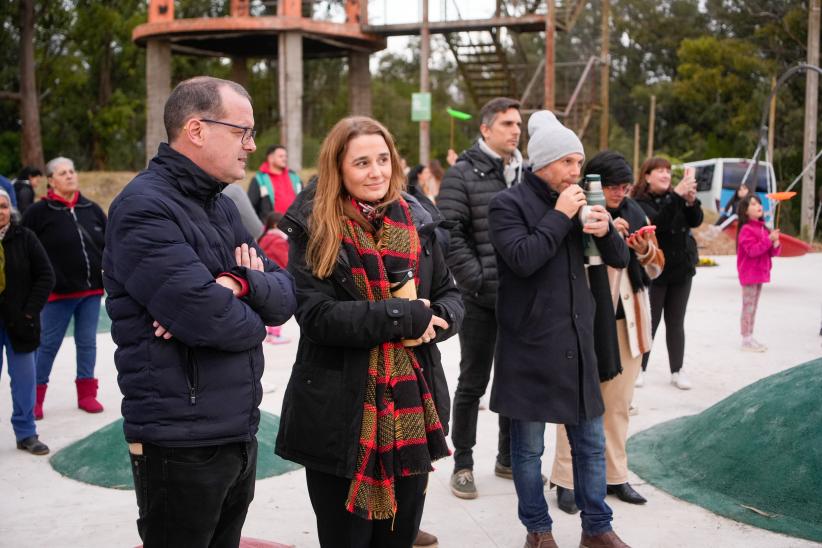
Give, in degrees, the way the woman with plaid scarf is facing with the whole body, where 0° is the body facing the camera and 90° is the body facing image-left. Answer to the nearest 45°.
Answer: approximately 315°

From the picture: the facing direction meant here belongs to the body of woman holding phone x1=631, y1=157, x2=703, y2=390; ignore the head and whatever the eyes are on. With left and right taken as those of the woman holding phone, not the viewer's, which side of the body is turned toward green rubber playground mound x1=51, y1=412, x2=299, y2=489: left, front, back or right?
right

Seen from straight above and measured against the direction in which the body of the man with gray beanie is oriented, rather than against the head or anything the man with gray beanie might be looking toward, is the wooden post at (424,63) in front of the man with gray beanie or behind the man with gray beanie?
behind

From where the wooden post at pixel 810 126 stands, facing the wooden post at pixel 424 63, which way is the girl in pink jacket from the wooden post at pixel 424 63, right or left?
left

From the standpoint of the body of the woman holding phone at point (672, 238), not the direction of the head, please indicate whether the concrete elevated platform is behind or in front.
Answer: behind

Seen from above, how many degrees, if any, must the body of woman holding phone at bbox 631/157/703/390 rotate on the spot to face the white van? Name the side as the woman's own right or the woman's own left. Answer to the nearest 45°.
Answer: approximately 135° to the woman's own left
